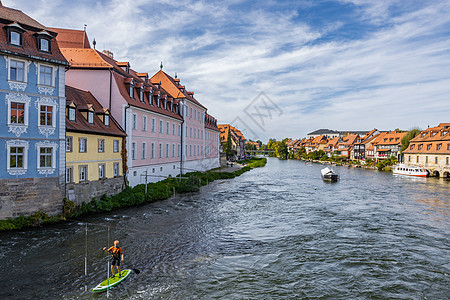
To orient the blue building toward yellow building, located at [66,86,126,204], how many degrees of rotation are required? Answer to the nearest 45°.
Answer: approximately 90° to its left

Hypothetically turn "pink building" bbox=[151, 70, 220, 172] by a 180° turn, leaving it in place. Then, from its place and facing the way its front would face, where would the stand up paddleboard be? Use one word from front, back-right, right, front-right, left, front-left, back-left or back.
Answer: back-left

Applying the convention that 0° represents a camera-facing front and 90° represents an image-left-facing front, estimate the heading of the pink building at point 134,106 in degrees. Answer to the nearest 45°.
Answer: approximately 315°

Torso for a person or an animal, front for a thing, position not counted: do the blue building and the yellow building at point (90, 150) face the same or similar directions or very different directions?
same or similar directions

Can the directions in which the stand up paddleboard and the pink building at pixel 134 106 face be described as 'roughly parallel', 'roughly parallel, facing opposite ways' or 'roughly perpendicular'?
roughly perpendicular

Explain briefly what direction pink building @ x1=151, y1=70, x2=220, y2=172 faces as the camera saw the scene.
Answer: facing the viewer and to the right of the viewer

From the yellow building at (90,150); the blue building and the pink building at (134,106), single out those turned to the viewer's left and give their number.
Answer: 0

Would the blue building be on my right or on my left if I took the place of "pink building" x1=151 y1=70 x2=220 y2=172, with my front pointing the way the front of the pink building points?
on my right

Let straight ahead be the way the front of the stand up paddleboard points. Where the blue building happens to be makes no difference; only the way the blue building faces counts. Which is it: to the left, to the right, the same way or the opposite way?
to the left

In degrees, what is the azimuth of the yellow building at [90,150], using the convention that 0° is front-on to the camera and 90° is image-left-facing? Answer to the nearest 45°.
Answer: approximately 315°

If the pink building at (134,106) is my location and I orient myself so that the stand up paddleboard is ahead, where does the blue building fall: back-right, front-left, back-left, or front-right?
front-right

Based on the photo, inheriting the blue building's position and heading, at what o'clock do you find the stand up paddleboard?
The stand up paddleboard is roughly at 1 o'clock from the blue building.

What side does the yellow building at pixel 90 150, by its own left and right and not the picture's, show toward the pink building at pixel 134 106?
left

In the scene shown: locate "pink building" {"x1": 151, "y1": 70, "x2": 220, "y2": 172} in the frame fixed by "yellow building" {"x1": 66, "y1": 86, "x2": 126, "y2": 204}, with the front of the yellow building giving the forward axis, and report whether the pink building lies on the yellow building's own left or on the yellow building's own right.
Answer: on the yellow building's own left

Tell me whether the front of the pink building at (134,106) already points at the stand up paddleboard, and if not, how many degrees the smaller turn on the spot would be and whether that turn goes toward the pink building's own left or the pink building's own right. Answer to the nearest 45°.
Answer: approximately 45° to the pink building's own right
